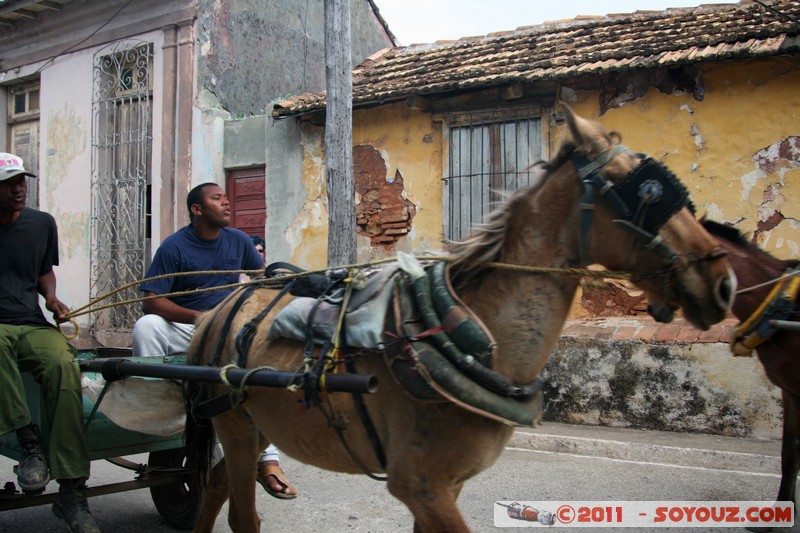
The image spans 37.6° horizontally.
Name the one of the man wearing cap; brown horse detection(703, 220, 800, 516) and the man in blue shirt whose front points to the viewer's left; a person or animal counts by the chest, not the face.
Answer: the brown horse

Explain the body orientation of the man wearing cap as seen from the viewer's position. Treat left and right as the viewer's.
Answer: facing the viewer and to the right of the viewer

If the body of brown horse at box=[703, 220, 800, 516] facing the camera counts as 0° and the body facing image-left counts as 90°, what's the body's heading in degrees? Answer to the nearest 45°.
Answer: approximately 90°

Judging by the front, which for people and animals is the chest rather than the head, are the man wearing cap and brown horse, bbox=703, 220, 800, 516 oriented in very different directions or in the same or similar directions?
very different directions

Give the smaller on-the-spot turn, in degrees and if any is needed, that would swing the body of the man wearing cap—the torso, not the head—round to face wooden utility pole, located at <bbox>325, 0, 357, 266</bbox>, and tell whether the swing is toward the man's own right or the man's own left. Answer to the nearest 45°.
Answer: approximately 90° to the man's own left

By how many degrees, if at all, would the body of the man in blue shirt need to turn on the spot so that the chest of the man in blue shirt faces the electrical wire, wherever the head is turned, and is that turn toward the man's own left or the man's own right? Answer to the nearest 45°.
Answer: approximately 135° to the man's own left

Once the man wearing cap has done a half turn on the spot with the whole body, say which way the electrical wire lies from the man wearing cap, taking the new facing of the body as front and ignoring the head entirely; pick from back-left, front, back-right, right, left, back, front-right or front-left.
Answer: front-right

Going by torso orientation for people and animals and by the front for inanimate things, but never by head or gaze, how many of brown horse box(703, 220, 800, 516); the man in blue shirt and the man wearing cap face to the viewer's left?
1

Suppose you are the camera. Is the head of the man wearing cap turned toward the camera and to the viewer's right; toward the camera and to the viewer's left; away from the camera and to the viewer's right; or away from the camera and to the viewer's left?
toward the camera and to the viewer's right
